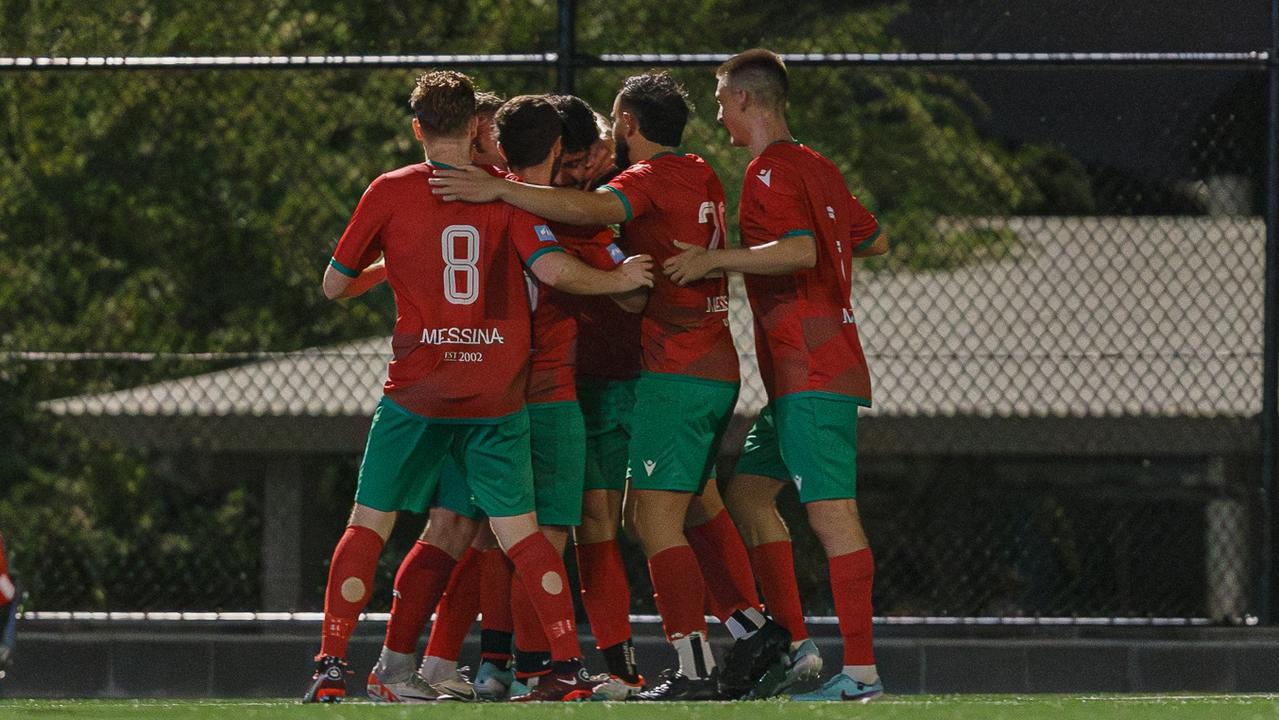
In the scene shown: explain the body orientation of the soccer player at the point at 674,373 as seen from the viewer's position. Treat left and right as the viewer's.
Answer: facing to the left of the viewer

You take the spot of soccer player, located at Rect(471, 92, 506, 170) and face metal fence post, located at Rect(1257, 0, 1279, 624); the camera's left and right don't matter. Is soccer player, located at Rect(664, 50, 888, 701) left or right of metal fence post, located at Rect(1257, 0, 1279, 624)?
right

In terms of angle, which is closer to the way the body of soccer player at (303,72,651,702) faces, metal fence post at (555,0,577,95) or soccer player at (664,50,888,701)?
the metal fence post

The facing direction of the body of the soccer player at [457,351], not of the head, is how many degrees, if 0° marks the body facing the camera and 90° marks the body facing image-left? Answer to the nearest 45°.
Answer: approximately 180°

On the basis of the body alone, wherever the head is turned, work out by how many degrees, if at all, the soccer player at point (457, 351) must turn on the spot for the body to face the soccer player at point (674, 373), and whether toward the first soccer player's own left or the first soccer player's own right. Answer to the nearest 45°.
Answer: approximately 90° to the first soccer player's own right

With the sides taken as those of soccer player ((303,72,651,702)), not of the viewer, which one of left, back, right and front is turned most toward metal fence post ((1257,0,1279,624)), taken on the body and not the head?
right

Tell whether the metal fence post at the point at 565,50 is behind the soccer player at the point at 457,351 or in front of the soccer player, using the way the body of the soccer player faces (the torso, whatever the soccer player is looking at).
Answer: in front
